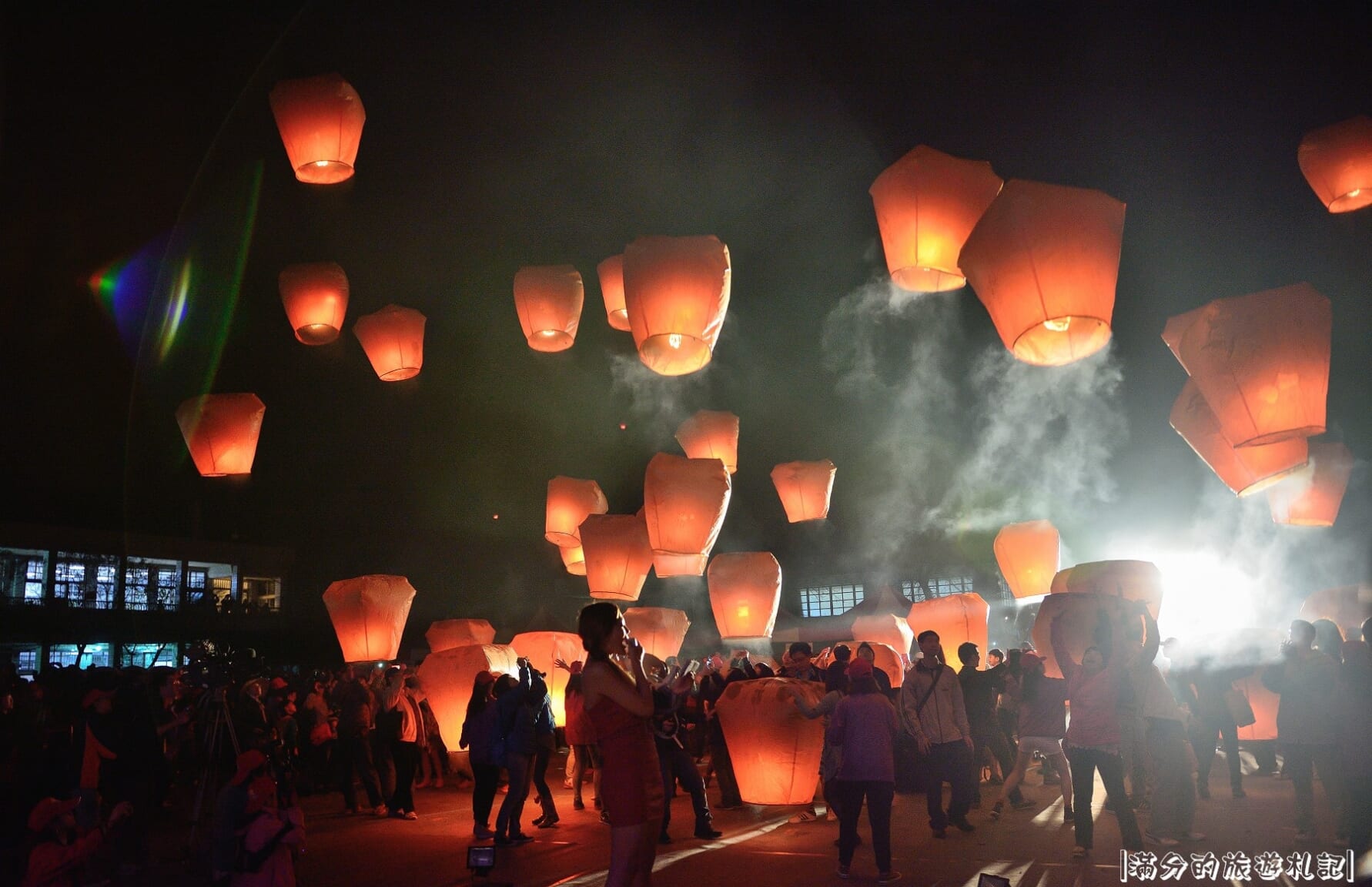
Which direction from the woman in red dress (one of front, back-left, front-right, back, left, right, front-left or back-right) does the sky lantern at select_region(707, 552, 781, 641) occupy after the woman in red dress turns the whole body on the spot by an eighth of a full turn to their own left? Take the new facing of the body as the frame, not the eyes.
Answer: front-left

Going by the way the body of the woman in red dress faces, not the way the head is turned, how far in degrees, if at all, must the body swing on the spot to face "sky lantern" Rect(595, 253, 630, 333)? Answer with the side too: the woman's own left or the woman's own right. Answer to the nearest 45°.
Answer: approximately 90° to the woman's own left

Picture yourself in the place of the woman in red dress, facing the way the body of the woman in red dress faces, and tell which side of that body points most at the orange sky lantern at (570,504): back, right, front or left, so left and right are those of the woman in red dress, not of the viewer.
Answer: left

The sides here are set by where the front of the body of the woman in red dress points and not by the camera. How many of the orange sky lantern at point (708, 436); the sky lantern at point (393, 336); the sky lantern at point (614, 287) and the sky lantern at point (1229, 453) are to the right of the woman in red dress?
0

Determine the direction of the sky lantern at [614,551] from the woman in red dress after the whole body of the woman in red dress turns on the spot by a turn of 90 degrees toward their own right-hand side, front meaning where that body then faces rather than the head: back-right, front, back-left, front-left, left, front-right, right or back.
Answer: back

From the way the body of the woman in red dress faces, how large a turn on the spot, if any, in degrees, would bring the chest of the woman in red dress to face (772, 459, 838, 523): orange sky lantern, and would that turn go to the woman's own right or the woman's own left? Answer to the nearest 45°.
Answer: approximately 90° to the woman's own left

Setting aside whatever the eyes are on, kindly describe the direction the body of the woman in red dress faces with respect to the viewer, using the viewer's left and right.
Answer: facing to the right of the viewer

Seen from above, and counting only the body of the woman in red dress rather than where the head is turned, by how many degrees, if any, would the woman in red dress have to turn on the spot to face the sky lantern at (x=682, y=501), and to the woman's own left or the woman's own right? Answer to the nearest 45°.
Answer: approximately 90° to the woman's own left

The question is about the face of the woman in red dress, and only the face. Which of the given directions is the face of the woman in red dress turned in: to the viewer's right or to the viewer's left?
to the viewer's right
